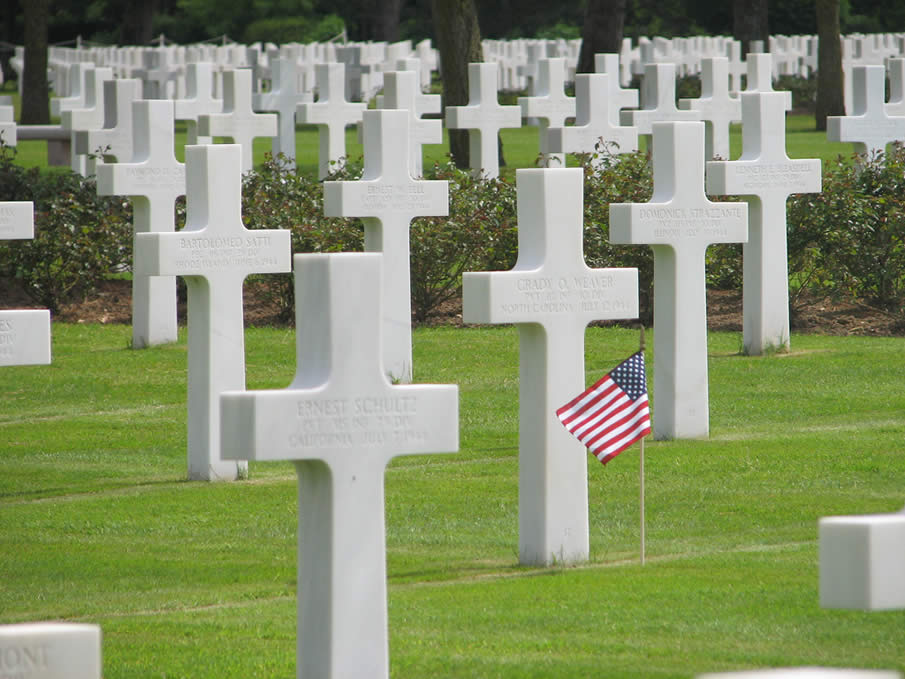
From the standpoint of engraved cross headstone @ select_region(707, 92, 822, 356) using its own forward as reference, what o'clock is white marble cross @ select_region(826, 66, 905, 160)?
The white marble cross is roughly at 8 o'clock from the engraved cross headstone.

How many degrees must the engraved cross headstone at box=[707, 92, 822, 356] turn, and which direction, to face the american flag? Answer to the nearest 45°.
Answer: approximately 45° to its right

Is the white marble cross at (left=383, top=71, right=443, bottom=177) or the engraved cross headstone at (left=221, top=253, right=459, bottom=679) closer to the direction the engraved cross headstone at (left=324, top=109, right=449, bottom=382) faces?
the engraved cross headstone

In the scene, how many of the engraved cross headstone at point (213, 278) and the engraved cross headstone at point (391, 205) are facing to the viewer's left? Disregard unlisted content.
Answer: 0

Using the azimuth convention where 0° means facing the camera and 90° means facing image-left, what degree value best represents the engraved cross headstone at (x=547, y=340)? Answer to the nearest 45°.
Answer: approximately 315°

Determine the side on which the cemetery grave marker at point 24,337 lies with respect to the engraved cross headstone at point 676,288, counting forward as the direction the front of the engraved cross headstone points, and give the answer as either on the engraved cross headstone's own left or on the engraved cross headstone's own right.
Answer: on the engraved cross headstone's own right

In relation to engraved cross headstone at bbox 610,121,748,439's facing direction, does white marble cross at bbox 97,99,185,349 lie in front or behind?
behind

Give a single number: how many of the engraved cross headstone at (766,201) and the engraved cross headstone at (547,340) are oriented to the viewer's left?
0

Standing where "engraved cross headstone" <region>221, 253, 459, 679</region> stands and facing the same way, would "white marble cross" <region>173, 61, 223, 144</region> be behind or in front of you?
behind
